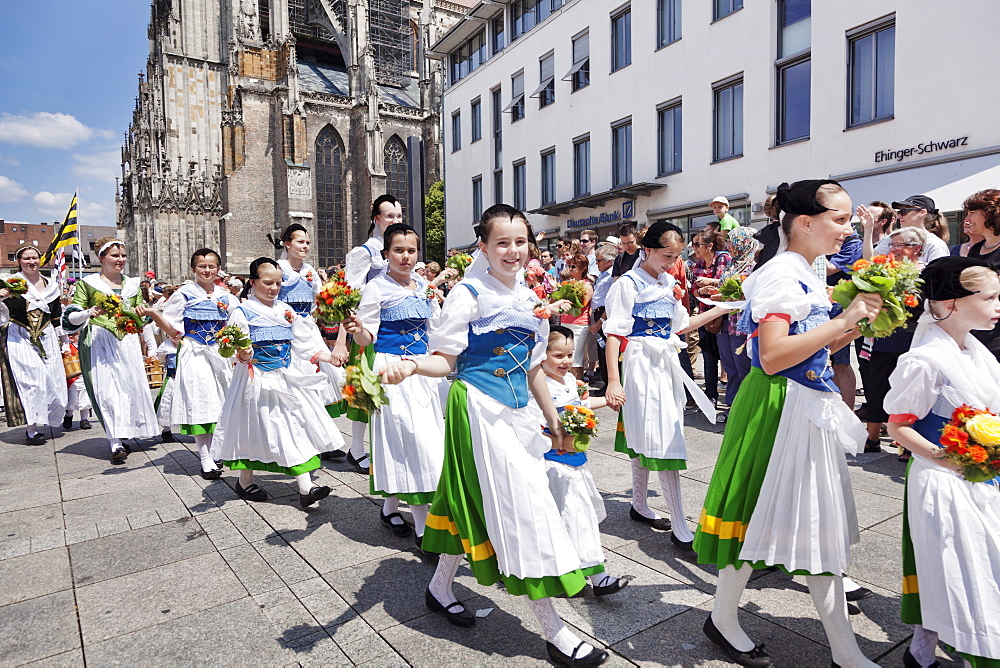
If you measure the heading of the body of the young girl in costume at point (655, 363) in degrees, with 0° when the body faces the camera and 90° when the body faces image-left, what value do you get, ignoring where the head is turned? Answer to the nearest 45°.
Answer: approximately 315°

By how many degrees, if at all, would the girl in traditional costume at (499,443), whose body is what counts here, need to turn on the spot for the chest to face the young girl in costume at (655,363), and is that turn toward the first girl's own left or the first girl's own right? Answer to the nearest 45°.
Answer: approximately 90° to the first girl's own left

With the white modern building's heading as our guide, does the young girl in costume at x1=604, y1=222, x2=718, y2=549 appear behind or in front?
in front

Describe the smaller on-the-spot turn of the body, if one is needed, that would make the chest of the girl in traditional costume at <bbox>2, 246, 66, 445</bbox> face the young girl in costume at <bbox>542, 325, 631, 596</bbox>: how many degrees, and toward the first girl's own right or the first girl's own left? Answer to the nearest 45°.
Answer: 0° — they already face them

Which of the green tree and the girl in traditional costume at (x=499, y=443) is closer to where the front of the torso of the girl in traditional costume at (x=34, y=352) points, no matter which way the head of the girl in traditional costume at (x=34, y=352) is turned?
the girl in traditional costume

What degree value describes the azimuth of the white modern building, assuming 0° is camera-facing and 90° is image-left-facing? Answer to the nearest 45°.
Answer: approximately 45°

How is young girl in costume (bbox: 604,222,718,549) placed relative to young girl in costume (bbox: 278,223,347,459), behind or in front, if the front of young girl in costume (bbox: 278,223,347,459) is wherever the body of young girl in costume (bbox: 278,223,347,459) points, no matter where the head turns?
in front

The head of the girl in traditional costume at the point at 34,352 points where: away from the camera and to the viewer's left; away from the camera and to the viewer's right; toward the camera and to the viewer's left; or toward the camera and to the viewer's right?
toward the camera and to the viewer's right

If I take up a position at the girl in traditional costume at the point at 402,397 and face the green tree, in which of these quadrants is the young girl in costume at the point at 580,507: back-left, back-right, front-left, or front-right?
back-right

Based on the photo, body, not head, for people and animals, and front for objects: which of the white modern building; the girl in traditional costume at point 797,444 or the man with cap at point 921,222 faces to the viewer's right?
the girl in traditional costume

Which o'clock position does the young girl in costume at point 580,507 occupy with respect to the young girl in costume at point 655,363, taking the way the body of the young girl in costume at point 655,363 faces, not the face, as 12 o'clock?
the young girl in costume at point 580,507 is roughly at 2 o'clock from the young girl in costume at point 655,363.

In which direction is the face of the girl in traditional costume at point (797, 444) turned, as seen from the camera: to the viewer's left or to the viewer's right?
to the viewer's right
